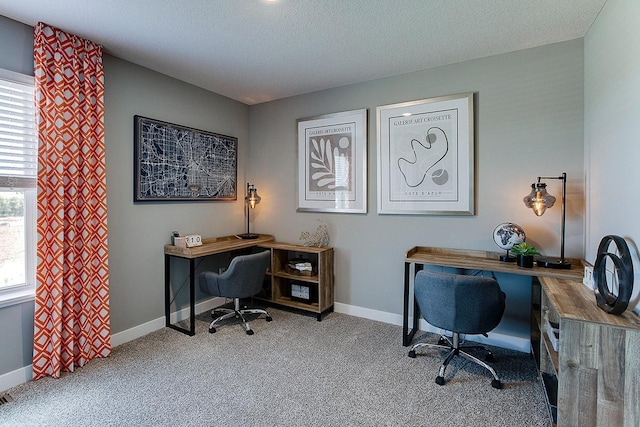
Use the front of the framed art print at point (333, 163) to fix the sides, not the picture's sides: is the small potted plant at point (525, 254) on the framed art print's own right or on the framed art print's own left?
on the framed art print's own left

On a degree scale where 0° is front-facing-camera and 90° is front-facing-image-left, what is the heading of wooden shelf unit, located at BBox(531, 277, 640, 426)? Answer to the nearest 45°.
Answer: approximately 90°

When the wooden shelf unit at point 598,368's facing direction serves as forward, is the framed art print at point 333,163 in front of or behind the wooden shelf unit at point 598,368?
in front

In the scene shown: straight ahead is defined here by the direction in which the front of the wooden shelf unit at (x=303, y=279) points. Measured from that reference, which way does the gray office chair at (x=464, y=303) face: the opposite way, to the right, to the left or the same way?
the opposite way

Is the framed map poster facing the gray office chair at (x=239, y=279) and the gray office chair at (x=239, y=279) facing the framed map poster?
yes

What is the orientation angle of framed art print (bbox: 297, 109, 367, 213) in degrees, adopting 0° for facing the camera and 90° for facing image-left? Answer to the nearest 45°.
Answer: approximately 45°

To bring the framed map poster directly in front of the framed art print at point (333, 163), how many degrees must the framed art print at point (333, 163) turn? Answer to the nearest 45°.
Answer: approximately 45° to its right

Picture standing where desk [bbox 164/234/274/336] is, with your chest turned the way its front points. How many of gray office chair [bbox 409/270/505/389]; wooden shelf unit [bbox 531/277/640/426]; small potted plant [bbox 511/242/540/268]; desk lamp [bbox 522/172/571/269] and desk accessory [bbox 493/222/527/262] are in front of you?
5

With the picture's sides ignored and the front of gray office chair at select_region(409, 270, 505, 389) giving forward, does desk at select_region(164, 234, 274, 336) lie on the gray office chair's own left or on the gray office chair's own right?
on the gray office chair's own left

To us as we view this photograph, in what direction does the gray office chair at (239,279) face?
facing away from the viewer and to the left of the viewer

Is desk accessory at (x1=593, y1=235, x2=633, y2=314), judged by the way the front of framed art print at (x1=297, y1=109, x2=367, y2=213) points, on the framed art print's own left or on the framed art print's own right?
on the framed art print's own left

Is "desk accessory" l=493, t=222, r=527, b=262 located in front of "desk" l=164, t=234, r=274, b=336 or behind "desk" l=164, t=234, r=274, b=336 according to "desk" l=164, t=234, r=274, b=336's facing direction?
in front

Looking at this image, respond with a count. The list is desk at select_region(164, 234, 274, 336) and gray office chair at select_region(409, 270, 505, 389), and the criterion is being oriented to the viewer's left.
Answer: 0
